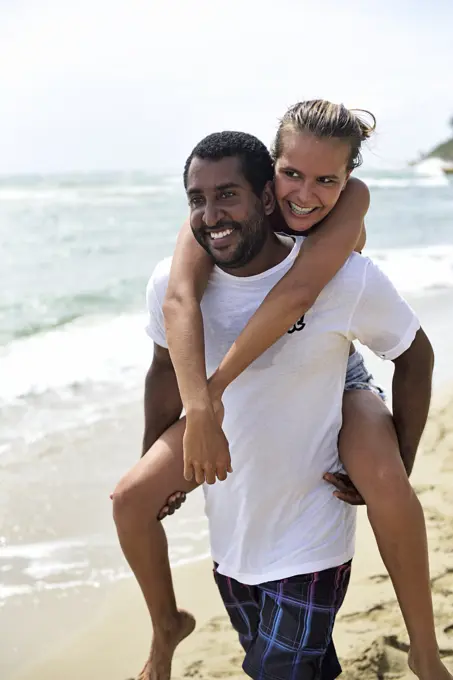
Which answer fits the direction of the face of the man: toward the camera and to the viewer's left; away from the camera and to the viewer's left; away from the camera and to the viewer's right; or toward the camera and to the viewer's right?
toward the camera and to the viewer's left

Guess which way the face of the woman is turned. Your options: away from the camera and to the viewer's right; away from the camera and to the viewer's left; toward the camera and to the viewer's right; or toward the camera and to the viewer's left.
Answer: toward the camera and to the viewer's left

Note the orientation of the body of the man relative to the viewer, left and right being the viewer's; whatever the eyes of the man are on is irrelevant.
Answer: facing the viewer and to the left of the viewer
